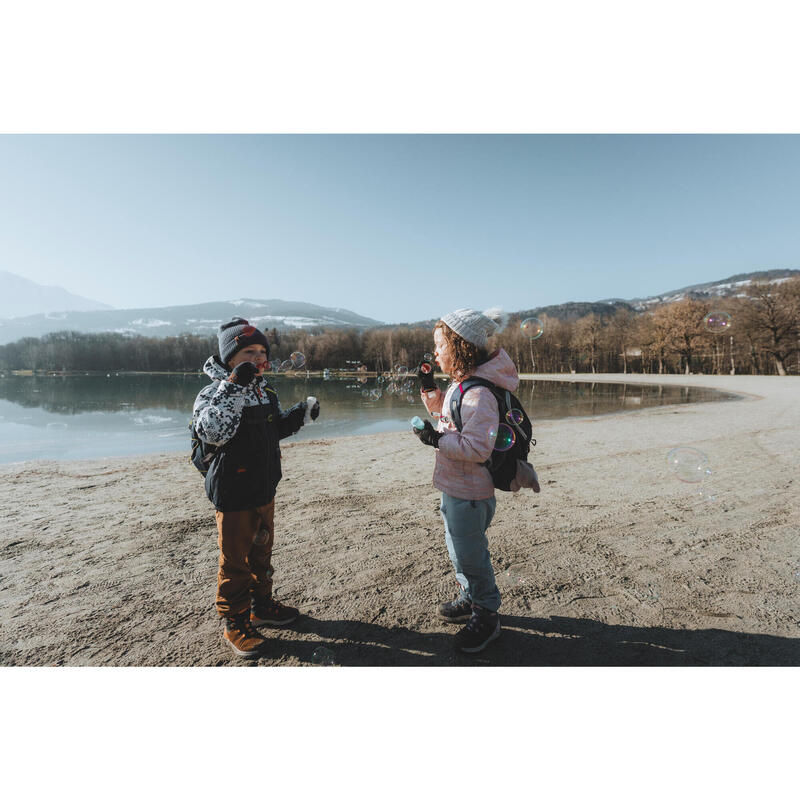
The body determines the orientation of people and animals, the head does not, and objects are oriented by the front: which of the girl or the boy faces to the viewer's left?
the girl

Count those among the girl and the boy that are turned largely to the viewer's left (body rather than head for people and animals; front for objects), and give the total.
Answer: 1

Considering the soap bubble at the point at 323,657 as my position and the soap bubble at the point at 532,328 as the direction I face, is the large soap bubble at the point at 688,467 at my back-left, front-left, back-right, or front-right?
front-right

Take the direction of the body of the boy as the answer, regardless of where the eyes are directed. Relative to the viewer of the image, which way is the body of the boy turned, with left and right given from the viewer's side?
facing the viewer and to the right of the viewer

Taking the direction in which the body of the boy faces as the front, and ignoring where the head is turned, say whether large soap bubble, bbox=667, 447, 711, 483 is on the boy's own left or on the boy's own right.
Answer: on the boy's own left

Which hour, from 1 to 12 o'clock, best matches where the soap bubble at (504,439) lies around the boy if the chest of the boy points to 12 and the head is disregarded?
The soap bubble is roughly at 11 o'clock from the boy.

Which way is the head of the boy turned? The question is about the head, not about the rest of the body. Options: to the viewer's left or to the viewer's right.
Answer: to the viewer's right

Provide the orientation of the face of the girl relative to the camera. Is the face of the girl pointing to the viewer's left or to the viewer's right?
to the viewer's left

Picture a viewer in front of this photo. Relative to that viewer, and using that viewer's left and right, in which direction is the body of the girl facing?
facing to the left of the viewer

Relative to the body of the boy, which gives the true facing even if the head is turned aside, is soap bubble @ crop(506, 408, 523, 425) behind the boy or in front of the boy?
in front

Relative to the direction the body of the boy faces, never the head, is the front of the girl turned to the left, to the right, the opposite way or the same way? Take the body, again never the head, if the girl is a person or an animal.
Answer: the opposite way
